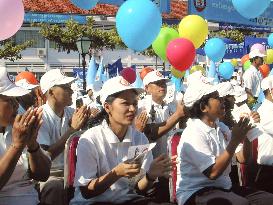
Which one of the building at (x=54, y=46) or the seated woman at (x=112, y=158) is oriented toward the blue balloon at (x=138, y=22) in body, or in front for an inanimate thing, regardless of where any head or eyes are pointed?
the building

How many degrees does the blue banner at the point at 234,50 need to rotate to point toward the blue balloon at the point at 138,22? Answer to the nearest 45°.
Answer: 0° — it already faces it

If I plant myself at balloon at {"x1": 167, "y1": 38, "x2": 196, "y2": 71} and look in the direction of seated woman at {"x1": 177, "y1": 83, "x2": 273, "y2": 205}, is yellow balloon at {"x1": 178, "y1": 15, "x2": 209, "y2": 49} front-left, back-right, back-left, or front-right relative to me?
back-left

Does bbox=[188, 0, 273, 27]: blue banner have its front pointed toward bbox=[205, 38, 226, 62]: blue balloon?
yes

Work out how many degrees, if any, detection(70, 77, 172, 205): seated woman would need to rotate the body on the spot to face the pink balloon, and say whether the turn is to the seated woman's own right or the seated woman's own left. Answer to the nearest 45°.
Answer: approximately 180°

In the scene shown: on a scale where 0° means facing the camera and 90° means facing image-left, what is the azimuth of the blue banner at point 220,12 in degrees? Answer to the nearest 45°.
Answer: approximately 0°

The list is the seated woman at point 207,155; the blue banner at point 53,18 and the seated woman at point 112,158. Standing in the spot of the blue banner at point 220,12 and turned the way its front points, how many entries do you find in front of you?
2

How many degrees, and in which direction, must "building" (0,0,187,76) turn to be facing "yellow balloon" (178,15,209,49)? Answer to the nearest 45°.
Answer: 0° — it already faces it

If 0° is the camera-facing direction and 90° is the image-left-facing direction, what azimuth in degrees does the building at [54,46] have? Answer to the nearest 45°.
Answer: approximately 0°
